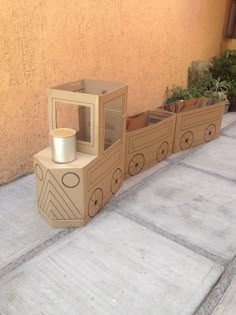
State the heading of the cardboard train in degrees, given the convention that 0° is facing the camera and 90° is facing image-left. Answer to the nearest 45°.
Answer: approximately 45°

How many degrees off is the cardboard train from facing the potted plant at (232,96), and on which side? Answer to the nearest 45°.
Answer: approximately 180°

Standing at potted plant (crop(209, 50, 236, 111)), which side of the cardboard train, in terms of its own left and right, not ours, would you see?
back
